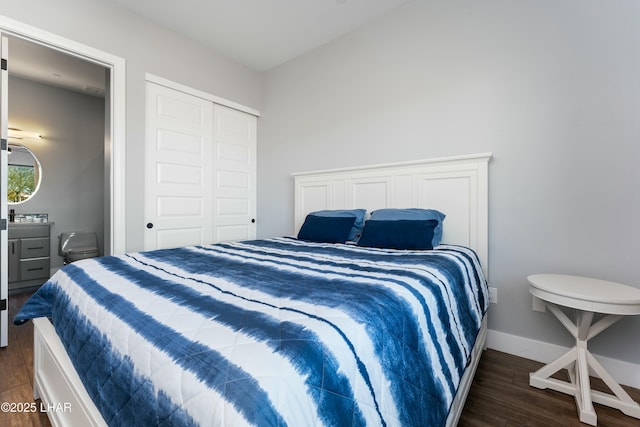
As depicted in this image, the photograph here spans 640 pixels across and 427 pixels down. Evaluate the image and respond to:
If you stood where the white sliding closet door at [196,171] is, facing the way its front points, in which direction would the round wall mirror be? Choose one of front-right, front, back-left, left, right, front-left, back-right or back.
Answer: back

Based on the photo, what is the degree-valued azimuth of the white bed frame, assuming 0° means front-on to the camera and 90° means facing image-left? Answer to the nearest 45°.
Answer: approximately 45°

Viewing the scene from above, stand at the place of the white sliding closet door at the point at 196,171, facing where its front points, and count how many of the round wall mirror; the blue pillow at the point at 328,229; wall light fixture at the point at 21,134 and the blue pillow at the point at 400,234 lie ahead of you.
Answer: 2

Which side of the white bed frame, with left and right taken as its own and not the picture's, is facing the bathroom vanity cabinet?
right

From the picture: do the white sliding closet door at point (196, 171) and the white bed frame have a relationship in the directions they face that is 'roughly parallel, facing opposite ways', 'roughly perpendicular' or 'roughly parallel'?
roughly perpendicular

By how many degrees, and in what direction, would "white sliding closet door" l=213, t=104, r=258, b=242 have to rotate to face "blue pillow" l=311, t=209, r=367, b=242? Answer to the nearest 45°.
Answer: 0° — it already faces it

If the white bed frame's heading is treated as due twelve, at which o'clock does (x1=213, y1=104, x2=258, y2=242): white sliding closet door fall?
The white sliding closet door is roughly at 3 o'clock from the white bed frame.

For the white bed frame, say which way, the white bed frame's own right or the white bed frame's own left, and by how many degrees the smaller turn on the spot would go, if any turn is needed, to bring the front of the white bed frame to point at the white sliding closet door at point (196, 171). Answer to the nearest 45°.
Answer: approximately 90° to the white bed frame's own right

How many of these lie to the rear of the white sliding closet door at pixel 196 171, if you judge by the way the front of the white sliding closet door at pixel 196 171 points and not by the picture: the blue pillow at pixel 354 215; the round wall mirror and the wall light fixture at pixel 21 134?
2

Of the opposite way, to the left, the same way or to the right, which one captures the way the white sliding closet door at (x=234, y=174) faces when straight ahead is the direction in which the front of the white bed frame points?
to the left

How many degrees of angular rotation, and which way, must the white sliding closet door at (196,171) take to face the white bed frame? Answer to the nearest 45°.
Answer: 0° — it already faces it

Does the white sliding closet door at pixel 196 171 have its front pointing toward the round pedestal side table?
yes
